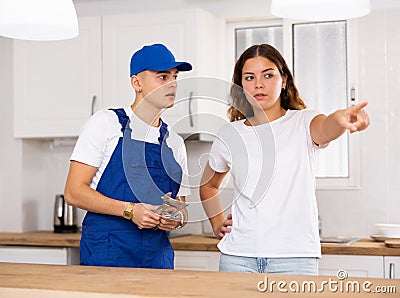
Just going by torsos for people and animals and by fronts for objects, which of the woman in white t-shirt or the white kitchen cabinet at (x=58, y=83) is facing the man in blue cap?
the white kitchen cabinet

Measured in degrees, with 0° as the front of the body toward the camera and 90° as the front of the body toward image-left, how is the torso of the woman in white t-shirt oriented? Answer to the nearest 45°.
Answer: approximately 0°

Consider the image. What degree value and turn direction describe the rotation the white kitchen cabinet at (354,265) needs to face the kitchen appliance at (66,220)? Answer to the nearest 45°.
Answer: approximately 90° to its right

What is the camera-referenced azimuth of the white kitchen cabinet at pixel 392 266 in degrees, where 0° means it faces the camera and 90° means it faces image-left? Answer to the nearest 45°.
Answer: approximately 0°
